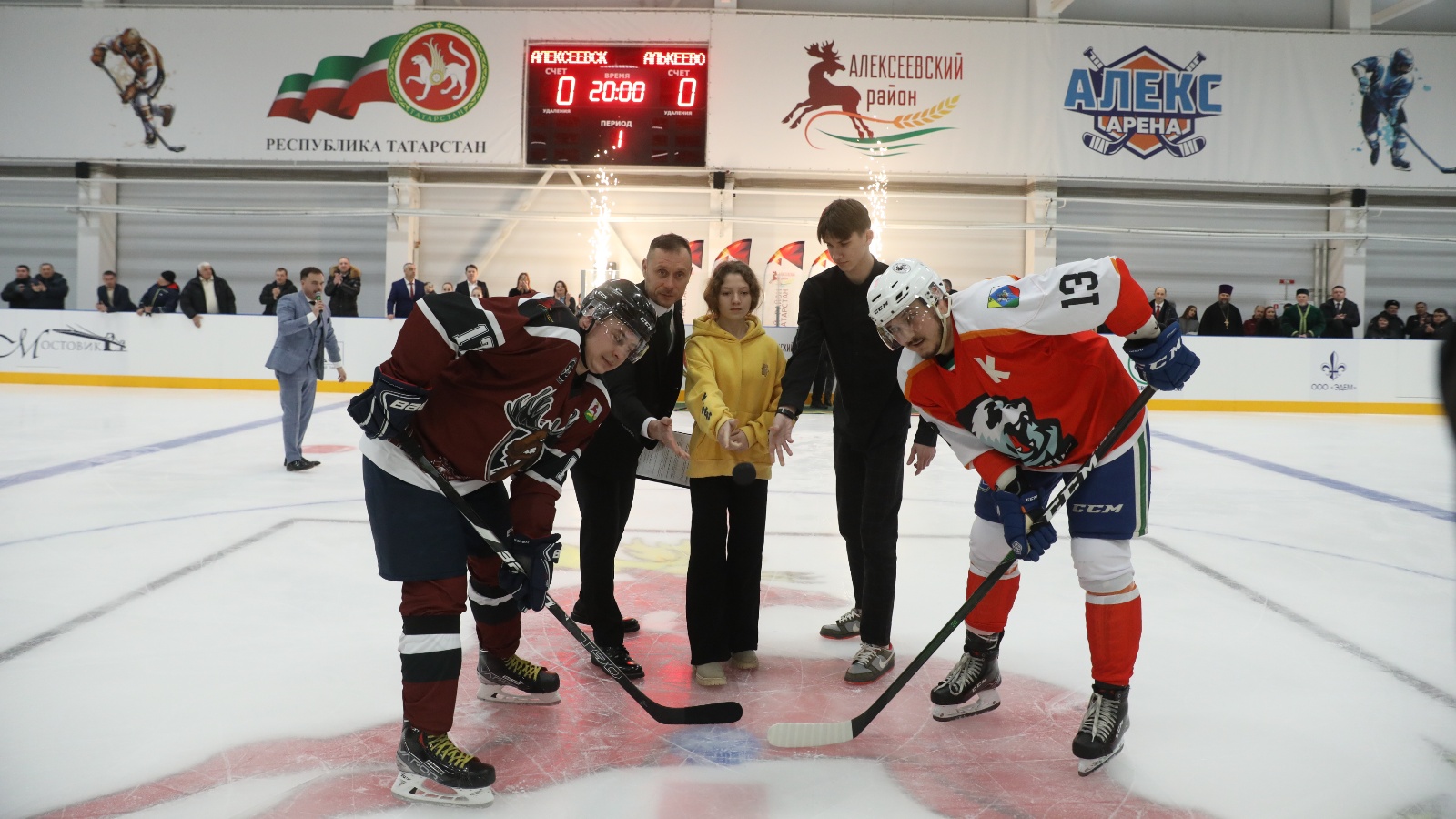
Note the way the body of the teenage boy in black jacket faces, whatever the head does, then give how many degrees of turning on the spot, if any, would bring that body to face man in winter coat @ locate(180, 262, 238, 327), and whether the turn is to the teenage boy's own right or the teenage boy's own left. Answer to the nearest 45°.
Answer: approximately 90° to the teenage boy's own right

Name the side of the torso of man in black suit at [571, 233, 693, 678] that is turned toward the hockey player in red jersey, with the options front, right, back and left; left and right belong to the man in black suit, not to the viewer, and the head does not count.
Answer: front

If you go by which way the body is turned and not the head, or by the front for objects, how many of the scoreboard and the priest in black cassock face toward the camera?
2

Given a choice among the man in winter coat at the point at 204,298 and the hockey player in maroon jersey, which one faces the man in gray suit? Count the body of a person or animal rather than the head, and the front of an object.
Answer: the man in winter coat

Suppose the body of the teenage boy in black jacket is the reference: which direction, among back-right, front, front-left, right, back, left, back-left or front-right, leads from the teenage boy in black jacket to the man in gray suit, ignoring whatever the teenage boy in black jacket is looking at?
right

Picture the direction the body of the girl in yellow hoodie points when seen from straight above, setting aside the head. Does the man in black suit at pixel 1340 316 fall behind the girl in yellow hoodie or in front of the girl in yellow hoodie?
behind

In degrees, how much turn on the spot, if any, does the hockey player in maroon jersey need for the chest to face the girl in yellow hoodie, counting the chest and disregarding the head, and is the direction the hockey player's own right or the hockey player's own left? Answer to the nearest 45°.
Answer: approximately 90° to the hockey player's own left

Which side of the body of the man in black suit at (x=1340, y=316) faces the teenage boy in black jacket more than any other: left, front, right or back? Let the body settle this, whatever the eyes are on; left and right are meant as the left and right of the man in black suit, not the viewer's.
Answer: front

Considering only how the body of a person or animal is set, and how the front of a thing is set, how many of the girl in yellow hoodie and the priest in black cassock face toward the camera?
2
